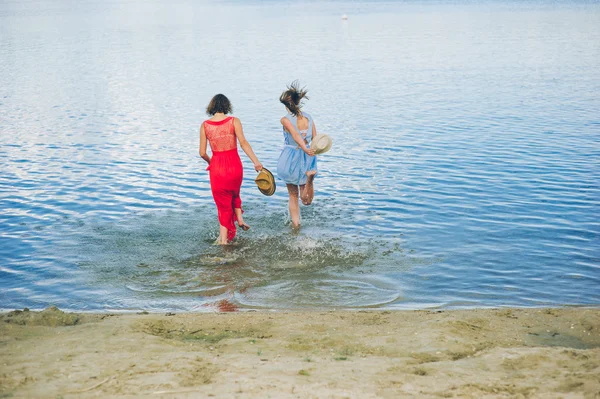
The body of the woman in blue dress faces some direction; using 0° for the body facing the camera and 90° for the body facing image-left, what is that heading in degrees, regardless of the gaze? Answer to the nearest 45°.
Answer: approximately 180°

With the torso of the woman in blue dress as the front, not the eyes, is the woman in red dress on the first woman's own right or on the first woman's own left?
on the first woman's own left

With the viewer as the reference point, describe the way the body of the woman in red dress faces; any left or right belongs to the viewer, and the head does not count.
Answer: facing away from the viewer

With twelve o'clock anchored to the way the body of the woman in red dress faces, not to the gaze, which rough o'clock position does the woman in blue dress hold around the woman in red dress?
The woman in blue dress is roughly at 2 o'clock from the woman in red dress.

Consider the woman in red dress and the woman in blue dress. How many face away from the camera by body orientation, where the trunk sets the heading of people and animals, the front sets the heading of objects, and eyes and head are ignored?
2

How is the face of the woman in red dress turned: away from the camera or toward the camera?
away from the camera
